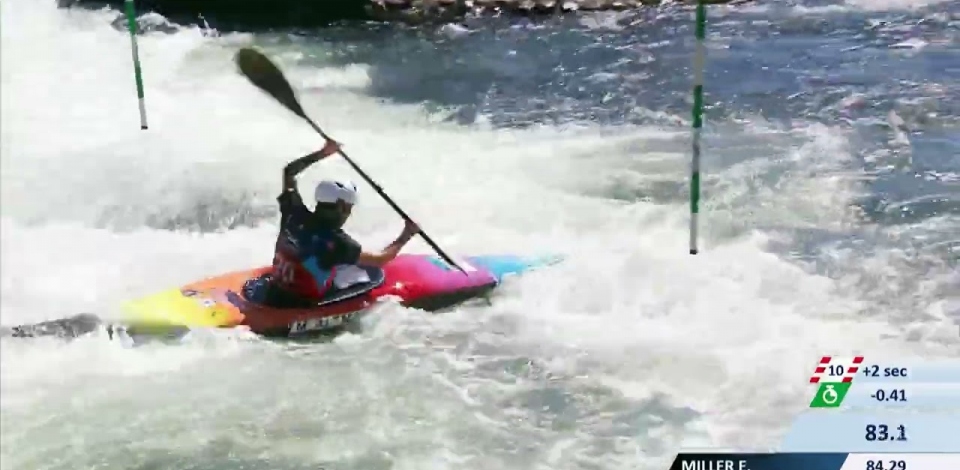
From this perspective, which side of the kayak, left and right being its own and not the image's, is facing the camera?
right

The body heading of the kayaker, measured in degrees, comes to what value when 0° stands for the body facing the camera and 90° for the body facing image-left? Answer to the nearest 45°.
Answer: approximately 225°
